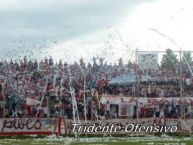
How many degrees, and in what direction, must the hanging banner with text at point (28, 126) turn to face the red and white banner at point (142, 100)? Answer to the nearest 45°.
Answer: approximately 90° to its left

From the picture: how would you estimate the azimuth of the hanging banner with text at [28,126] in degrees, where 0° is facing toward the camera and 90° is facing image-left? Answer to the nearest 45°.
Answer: approximately 0°

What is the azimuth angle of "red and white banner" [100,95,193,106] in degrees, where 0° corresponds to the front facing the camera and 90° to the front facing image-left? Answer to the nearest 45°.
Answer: approximately 0°

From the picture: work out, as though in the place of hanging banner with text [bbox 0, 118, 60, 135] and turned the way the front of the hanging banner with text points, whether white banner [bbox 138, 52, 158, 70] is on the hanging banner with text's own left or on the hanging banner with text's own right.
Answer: on the hanging banner with text's own left

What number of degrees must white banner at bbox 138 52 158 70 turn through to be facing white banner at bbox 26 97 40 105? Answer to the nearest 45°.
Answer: approximately 90° to its right

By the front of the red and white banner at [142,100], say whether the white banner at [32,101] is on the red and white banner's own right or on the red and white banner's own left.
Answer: on the red and white banner's own right
